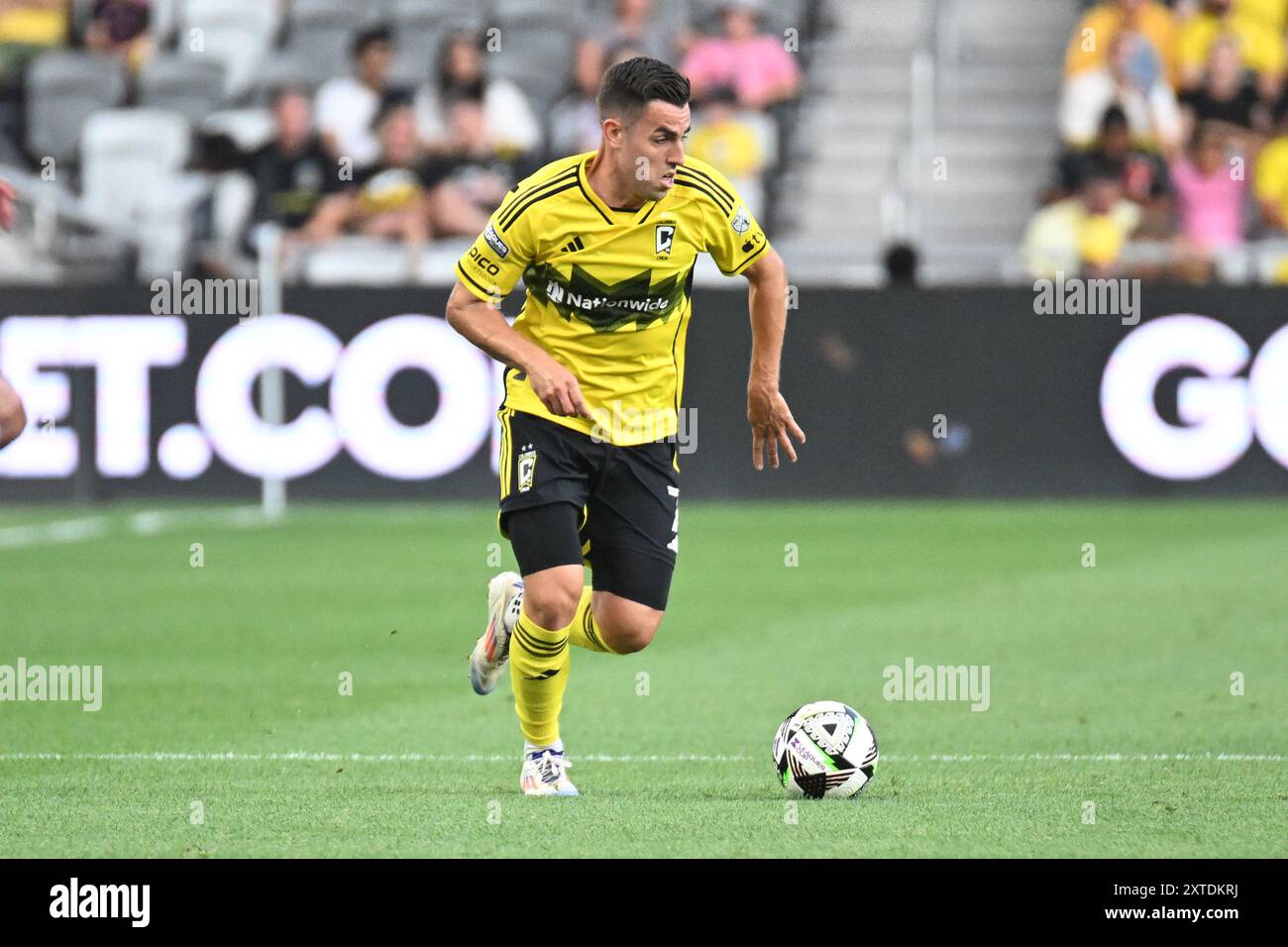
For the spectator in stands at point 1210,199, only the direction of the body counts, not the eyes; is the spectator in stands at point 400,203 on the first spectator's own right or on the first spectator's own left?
on the first spectator's own right

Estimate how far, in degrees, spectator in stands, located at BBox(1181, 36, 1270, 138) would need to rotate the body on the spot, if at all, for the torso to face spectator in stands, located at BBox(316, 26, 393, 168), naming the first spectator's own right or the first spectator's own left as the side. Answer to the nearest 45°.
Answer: approximately 90° to the first spectator's own right

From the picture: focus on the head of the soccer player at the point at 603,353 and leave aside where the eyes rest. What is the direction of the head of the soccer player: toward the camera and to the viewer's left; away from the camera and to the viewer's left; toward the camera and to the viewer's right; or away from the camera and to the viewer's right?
toward the camera and to the viewer's right

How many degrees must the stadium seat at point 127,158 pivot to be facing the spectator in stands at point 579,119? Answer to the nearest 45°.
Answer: approximately 45° to its left

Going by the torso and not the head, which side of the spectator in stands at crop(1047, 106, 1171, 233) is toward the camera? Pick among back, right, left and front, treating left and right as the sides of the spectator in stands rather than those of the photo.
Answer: front

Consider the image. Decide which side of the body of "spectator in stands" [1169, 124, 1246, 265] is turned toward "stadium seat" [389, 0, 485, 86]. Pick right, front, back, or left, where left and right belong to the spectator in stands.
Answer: right

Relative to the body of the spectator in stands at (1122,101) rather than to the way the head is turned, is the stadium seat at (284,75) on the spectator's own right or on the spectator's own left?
on the spectator's own right

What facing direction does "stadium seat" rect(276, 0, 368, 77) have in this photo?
toward the camera

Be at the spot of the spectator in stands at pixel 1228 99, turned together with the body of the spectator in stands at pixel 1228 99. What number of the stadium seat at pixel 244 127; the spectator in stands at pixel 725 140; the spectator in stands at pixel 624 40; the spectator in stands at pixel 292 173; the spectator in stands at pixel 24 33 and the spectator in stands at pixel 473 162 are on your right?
6

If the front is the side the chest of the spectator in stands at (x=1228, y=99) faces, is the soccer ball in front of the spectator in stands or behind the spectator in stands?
in front

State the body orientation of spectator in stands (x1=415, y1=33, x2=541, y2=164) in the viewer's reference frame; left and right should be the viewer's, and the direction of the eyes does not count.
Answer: facing the viewer

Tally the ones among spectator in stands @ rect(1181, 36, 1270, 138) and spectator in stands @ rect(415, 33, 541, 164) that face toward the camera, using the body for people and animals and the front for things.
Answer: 2

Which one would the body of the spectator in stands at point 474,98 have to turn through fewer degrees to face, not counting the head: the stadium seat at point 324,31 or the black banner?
the black banner
